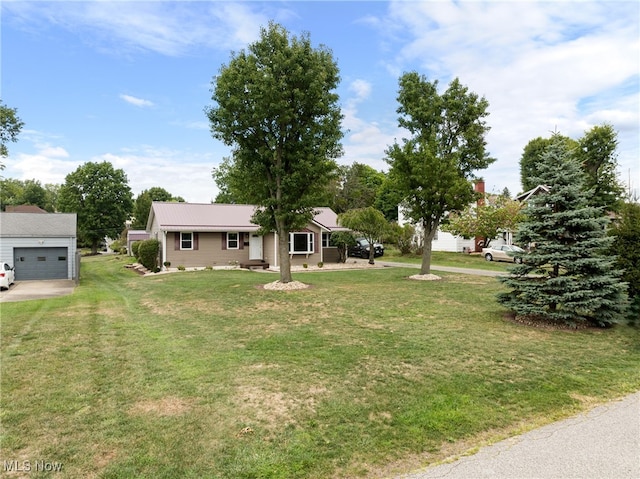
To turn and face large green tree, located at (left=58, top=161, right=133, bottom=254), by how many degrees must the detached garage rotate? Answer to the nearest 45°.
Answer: approximately 180°

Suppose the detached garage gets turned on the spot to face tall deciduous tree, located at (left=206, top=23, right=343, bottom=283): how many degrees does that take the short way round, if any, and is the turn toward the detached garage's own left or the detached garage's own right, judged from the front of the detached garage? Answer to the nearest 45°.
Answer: approximately 45° to the detached garage's own left

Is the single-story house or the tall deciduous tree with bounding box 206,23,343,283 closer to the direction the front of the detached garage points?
the tall deciduous tree

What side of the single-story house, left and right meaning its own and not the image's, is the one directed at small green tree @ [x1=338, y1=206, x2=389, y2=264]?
left

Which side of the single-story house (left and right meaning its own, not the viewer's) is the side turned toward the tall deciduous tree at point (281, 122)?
front

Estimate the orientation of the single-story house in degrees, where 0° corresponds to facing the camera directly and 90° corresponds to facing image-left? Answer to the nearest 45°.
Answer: approximately 0°

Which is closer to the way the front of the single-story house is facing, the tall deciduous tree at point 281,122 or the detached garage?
the tall deciduous tree

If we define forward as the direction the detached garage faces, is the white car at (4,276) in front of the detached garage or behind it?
in front

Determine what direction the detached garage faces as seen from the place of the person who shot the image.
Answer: facing the viewer

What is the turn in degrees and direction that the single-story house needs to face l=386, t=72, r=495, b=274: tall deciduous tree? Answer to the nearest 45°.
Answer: approximately 45° to its left

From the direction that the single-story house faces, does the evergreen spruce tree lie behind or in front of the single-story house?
in front

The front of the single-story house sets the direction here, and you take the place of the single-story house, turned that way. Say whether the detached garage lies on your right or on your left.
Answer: on your right

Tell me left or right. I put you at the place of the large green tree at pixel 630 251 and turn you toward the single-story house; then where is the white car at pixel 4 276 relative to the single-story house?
left

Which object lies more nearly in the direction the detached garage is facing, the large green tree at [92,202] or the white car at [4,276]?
the white car

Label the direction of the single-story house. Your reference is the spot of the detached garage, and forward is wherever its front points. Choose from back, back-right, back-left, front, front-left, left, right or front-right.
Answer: left

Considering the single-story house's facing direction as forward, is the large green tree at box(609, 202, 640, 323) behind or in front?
in front

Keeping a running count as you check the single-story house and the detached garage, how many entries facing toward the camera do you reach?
2
